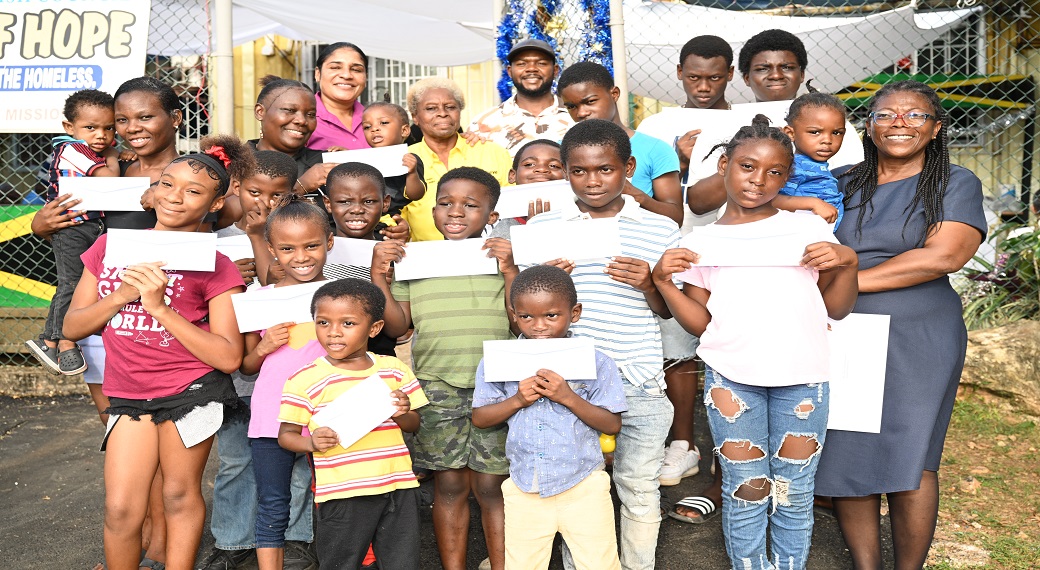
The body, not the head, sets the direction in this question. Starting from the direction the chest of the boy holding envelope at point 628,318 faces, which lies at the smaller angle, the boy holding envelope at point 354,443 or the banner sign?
the boy holding envelope

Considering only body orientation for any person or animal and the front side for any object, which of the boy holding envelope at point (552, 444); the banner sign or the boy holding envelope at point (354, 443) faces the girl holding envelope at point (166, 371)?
the banner sign

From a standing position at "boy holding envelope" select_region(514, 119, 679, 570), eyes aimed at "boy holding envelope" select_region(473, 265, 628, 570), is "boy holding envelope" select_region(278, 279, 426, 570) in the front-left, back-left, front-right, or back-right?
front-right

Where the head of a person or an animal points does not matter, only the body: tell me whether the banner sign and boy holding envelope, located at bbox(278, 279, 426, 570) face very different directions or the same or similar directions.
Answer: same or similar directions

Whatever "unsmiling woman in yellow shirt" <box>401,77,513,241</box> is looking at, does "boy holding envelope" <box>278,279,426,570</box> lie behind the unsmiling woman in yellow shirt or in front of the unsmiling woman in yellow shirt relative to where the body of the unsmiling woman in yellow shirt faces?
in front

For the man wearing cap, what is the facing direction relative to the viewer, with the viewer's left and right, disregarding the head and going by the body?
facing the viewer

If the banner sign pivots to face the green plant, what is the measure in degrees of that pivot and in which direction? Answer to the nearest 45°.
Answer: approximately 45° to its left

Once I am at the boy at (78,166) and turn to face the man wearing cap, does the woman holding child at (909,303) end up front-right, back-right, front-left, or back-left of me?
front-right

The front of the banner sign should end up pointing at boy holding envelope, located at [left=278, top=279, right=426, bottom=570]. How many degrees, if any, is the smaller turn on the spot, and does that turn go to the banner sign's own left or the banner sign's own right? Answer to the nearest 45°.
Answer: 0° — it already faces them

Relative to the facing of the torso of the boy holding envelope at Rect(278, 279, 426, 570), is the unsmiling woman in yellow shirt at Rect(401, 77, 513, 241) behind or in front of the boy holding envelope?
behind

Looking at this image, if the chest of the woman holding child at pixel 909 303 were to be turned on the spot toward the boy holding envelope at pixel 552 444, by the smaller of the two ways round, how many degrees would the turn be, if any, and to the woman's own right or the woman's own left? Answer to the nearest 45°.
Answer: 0° — they already face them

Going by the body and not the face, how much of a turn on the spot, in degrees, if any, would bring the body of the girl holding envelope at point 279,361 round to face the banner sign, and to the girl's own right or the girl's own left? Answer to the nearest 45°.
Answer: approximately 135° to the girl's own right

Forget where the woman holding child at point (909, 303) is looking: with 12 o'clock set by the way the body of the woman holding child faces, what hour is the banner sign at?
The banner sign is roughly at 2 o'clock from the woman holding child.

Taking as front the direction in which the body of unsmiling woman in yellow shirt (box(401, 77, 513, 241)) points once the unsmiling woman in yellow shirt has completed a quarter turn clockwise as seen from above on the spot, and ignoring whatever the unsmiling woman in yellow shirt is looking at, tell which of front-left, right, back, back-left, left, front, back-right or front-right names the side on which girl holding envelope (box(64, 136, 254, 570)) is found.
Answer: front-left

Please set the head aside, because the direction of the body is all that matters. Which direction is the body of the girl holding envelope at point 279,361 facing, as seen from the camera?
toward the camera

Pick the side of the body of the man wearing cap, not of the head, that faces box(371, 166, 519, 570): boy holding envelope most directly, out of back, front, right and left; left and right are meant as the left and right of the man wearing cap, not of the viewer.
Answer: front
